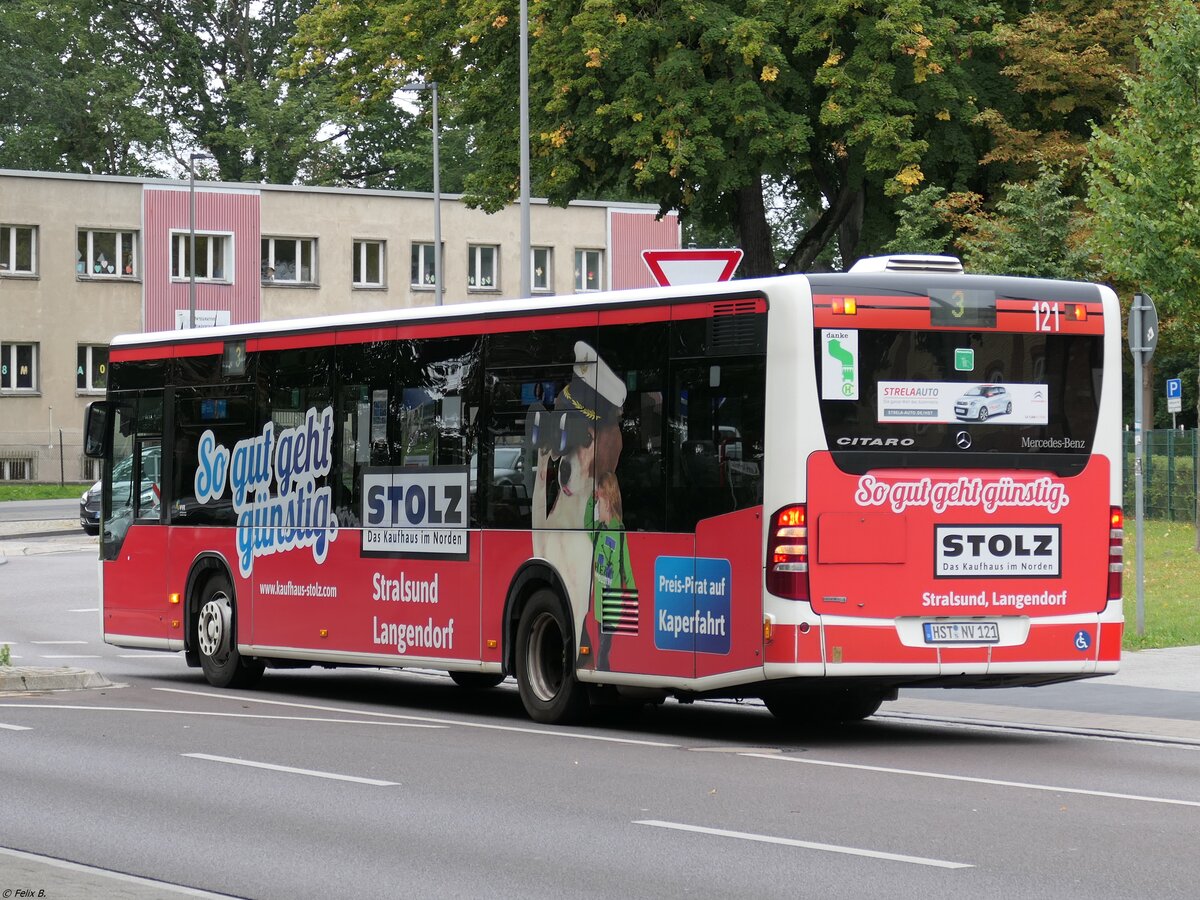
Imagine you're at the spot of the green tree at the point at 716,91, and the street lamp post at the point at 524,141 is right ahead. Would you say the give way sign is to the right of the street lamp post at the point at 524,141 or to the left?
left

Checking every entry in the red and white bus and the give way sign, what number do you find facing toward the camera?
1

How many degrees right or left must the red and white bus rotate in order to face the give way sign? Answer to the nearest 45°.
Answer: approximately 45° to its right

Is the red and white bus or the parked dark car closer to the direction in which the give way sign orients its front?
the red and white bus

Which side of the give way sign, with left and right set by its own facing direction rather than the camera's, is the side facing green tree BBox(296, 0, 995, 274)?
back

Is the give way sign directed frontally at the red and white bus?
yes

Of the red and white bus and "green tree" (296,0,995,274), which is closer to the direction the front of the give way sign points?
the red and white bus

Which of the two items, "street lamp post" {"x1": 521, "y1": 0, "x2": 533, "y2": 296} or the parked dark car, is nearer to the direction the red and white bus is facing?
the parked dark car

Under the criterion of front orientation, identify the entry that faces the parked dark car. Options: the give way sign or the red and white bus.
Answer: the red and white bus

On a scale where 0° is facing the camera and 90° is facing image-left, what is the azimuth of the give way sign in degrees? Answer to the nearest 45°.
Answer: approximately 0°

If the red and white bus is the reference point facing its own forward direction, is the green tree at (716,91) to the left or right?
on its right

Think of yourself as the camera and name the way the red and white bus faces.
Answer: facing away from the viewer and to the left of the viewer
